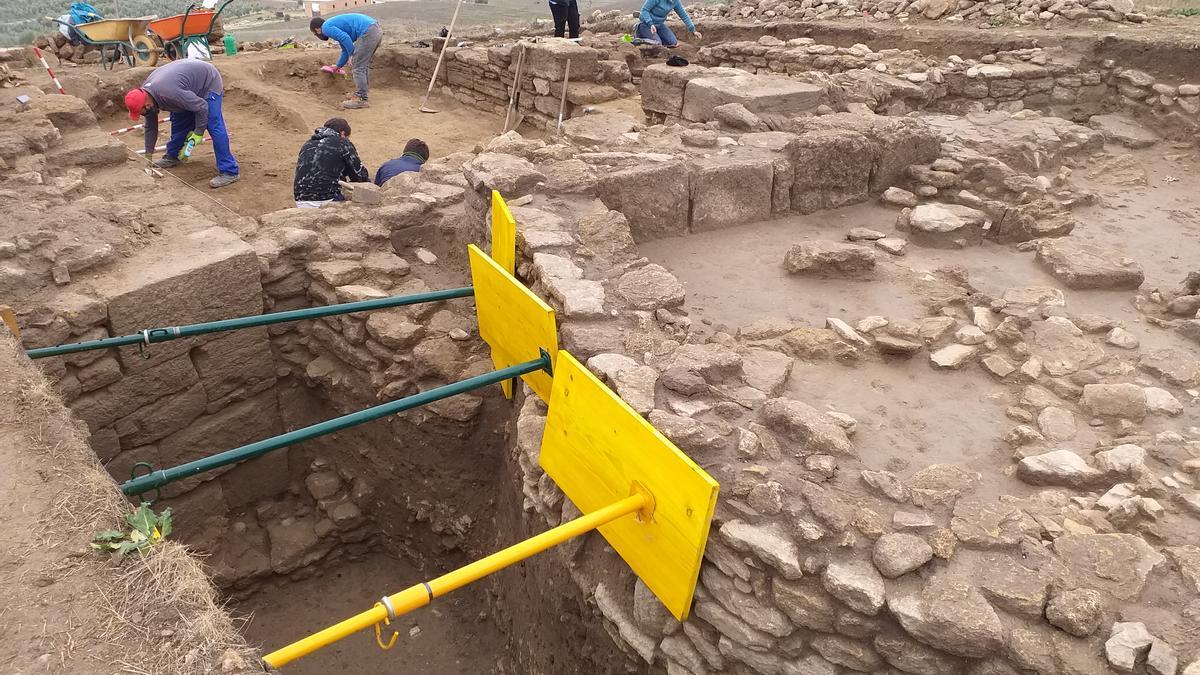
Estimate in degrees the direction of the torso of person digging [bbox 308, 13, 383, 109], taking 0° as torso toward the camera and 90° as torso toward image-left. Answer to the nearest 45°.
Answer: approximately 90°

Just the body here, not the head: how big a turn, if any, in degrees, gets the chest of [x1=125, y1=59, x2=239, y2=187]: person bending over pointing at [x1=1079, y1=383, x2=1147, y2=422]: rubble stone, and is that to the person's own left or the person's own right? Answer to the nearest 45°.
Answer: approximately 90° to the person's own left

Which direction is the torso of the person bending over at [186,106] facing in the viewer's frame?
to the viewer's left

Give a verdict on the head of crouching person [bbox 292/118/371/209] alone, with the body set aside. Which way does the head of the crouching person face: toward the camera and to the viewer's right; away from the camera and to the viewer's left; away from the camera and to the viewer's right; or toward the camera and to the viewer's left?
away from the camera and to the viewer's right

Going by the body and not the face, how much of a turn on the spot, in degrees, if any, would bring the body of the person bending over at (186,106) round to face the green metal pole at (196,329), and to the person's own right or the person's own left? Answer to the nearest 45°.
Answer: approximately 90° to the person's own left

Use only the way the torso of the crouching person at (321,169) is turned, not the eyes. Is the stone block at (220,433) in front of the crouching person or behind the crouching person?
behind

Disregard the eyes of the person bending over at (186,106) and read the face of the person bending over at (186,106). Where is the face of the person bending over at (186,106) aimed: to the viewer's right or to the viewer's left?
to the viewer's left

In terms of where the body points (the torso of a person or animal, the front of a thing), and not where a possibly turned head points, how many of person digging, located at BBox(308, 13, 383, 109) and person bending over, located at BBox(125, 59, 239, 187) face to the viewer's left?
2

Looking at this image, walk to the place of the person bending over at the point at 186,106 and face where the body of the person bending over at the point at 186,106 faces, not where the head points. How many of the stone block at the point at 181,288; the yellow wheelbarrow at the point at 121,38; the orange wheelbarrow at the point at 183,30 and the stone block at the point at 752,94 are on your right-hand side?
2

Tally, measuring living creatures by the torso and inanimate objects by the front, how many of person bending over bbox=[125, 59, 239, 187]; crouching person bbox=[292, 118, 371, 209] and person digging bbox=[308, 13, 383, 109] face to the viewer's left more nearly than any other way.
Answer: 2
